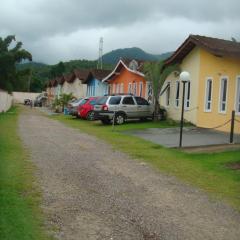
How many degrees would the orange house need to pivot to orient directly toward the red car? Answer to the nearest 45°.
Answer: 0° — it already faces it

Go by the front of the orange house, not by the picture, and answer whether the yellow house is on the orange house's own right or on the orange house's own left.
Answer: on the orange house's own left

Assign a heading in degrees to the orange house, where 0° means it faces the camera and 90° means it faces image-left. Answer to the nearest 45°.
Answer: approximately 45°

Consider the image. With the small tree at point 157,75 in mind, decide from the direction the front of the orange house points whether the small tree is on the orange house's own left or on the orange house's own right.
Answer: on the orange house's own left
